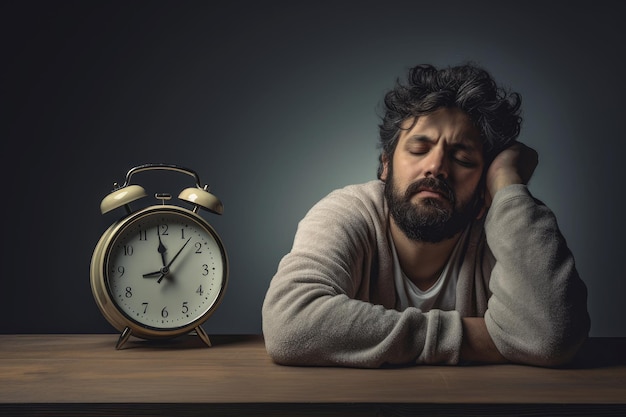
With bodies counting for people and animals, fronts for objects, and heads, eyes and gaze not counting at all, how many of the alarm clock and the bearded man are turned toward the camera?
2

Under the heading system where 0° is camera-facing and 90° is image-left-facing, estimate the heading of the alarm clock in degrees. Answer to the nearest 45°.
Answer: approximately 0°

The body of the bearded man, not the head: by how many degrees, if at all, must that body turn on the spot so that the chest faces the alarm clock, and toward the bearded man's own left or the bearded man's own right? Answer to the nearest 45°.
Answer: approximately 90° to the bearded man's own right

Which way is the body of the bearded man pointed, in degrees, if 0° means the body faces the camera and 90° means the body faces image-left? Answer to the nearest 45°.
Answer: approximately 0°

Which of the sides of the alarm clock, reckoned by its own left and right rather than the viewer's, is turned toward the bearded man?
left
